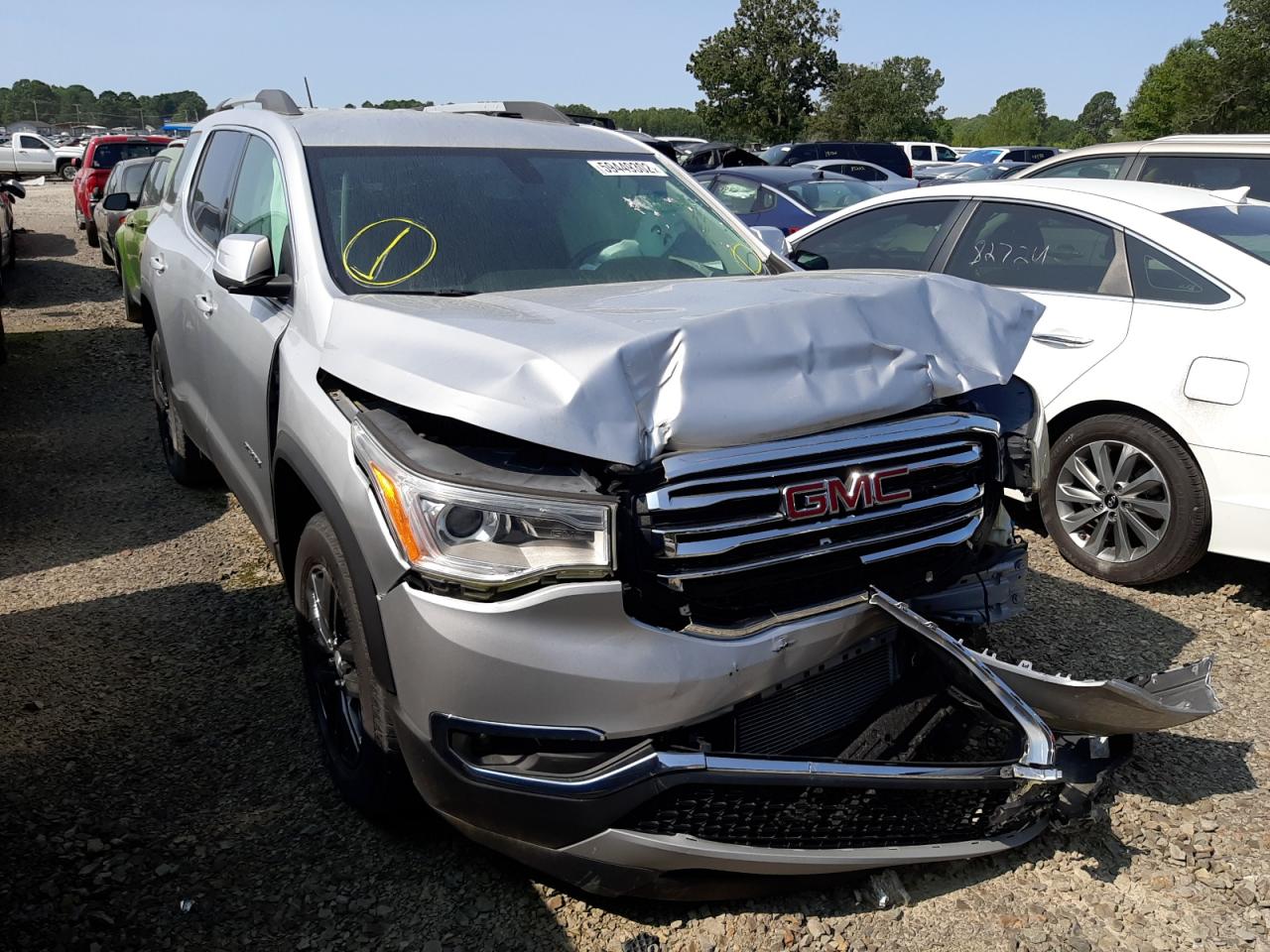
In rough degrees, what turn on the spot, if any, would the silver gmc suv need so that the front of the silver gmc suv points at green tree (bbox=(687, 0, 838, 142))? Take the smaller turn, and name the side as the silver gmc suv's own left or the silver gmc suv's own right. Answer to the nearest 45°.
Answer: approximately 135° to the silver gmc suv's own left

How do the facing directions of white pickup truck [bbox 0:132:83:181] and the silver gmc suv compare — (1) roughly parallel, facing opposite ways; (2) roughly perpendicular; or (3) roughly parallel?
roughly perpendicular

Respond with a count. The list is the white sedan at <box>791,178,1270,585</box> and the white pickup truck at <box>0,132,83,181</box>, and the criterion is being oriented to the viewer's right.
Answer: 1

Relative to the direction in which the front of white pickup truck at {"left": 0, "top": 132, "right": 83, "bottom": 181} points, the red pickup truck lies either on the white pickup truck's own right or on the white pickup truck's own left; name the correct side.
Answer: on the white pickup truck's own right

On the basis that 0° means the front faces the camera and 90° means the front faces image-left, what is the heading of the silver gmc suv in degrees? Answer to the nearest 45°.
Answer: approximately 315°

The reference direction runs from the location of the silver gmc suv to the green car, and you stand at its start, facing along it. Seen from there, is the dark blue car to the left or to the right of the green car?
right

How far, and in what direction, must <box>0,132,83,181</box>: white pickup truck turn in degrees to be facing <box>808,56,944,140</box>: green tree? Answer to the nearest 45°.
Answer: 0° — it already faces it

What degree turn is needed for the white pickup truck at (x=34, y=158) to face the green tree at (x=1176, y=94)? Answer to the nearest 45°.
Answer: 0° — it already faces it

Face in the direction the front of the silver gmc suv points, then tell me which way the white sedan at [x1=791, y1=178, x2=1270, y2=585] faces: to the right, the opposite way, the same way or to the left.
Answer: the opposite way

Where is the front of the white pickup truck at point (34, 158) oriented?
to the viewer's right

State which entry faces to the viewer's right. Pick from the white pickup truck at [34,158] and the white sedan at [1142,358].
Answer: the white pickup truck

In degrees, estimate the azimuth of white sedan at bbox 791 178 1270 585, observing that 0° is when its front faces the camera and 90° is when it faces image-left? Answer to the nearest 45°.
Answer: approximately 135°
